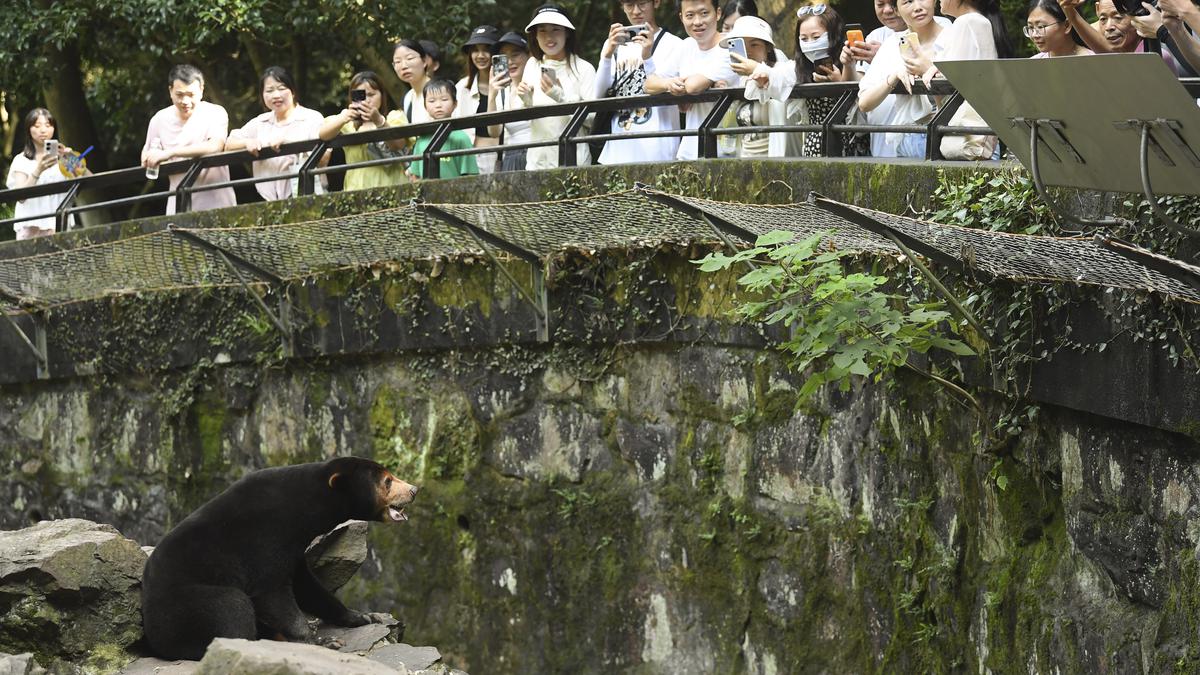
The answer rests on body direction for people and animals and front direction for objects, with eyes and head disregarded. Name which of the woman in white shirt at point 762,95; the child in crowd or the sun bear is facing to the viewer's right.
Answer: the sun bear

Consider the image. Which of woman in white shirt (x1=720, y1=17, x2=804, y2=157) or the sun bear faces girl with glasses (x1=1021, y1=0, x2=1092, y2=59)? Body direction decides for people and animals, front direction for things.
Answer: the sun bear

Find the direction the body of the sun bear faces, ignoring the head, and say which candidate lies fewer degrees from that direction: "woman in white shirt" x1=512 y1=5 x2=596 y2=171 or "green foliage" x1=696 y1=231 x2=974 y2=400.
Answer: the green foliage

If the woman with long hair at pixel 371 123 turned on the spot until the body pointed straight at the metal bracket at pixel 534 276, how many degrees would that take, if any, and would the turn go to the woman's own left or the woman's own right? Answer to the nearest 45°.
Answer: approximately 45° to the woman's own left

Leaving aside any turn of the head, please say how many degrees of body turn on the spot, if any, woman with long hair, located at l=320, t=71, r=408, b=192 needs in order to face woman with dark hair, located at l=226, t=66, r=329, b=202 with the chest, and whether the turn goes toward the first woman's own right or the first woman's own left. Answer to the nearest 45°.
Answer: approximately 135° to the first woman's own right

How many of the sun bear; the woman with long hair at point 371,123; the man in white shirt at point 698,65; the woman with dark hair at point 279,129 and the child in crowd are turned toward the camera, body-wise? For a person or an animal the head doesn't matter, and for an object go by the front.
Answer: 4

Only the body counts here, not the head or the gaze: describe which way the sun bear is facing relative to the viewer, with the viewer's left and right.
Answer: facing to the right of the viewer

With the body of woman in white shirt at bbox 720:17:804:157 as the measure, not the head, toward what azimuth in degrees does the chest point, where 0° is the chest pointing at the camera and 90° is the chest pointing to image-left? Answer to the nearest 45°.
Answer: approximately 45°

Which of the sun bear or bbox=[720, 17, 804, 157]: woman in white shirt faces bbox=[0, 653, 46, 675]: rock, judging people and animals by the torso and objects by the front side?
the woman in white shirt

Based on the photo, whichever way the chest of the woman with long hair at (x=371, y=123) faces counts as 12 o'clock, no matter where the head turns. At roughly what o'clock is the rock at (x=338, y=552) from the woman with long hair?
The rock is roughly at 12 o'clock from the woman with long hair.
